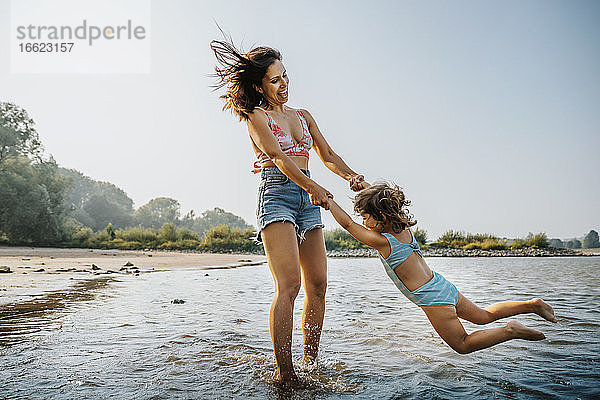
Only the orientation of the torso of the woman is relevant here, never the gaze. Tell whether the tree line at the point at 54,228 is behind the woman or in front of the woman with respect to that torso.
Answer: behind

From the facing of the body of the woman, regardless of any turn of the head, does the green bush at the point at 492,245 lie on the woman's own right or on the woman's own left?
on the woman's own left

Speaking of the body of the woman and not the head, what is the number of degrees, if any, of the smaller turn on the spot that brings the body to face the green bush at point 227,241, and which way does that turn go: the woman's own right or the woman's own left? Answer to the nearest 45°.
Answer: approximately 135° to the woman's own left

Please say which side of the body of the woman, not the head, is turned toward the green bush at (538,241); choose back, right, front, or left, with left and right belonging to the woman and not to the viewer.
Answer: left

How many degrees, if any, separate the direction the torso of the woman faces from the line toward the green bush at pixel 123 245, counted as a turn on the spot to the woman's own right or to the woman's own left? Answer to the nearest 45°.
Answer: approximately 135° to the woman's own left

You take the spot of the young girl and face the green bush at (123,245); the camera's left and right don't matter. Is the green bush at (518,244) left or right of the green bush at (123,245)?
right

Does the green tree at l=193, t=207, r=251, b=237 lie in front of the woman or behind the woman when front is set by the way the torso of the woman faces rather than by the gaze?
behind

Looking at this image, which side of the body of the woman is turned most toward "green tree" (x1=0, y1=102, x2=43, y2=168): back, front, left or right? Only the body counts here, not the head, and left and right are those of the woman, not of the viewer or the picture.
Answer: back

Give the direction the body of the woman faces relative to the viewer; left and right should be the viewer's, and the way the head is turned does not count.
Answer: facing the viewer and to the right of the viewer

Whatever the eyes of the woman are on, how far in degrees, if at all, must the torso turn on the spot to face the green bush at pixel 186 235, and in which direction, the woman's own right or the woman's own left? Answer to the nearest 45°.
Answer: approximately 135° to the woman's own left

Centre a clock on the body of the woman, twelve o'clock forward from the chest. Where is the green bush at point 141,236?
The green bush is roughly at 7 o'clock from the woman.
